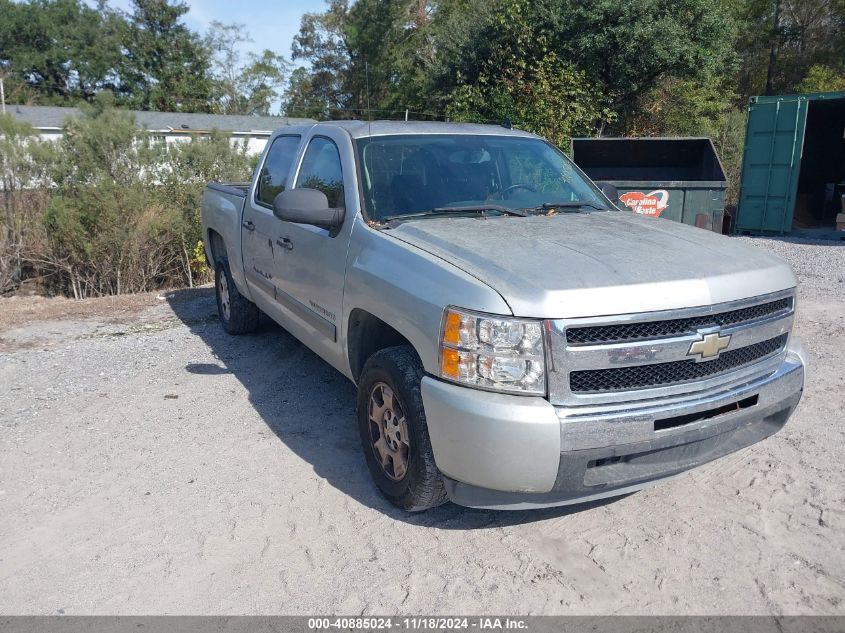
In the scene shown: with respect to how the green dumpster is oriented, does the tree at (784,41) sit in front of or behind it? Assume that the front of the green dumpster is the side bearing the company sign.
behind

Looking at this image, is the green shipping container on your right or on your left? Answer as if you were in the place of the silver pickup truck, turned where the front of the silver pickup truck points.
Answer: on your left

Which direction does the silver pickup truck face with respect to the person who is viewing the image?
facing the viewer and to the right of the viewer

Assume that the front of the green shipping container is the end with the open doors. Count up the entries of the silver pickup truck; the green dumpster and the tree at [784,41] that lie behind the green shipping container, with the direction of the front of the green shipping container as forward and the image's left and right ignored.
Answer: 1

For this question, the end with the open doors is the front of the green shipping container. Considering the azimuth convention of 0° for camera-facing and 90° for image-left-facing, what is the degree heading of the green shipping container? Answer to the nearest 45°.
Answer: approximately 0°

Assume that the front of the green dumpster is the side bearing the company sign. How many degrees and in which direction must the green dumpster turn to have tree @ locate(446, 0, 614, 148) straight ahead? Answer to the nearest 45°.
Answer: approximately 135° to its right

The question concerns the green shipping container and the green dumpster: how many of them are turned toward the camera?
2

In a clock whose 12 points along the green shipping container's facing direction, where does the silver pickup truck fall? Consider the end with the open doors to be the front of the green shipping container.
The silver pickup truck is roughly at 12 o'clock from the green shipping container.

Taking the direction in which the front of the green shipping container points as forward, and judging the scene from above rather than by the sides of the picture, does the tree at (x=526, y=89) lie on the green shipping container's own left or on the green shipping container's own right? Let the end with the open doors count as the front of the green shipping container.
on the green shipping container's own right

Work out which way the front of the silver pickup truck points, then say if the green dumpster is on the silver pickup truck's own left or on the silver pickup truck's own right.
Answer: on the silver pickup truck's own left

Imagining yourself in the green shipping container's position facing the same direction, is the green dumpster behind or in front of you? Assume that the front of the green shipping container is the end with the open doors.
in front
